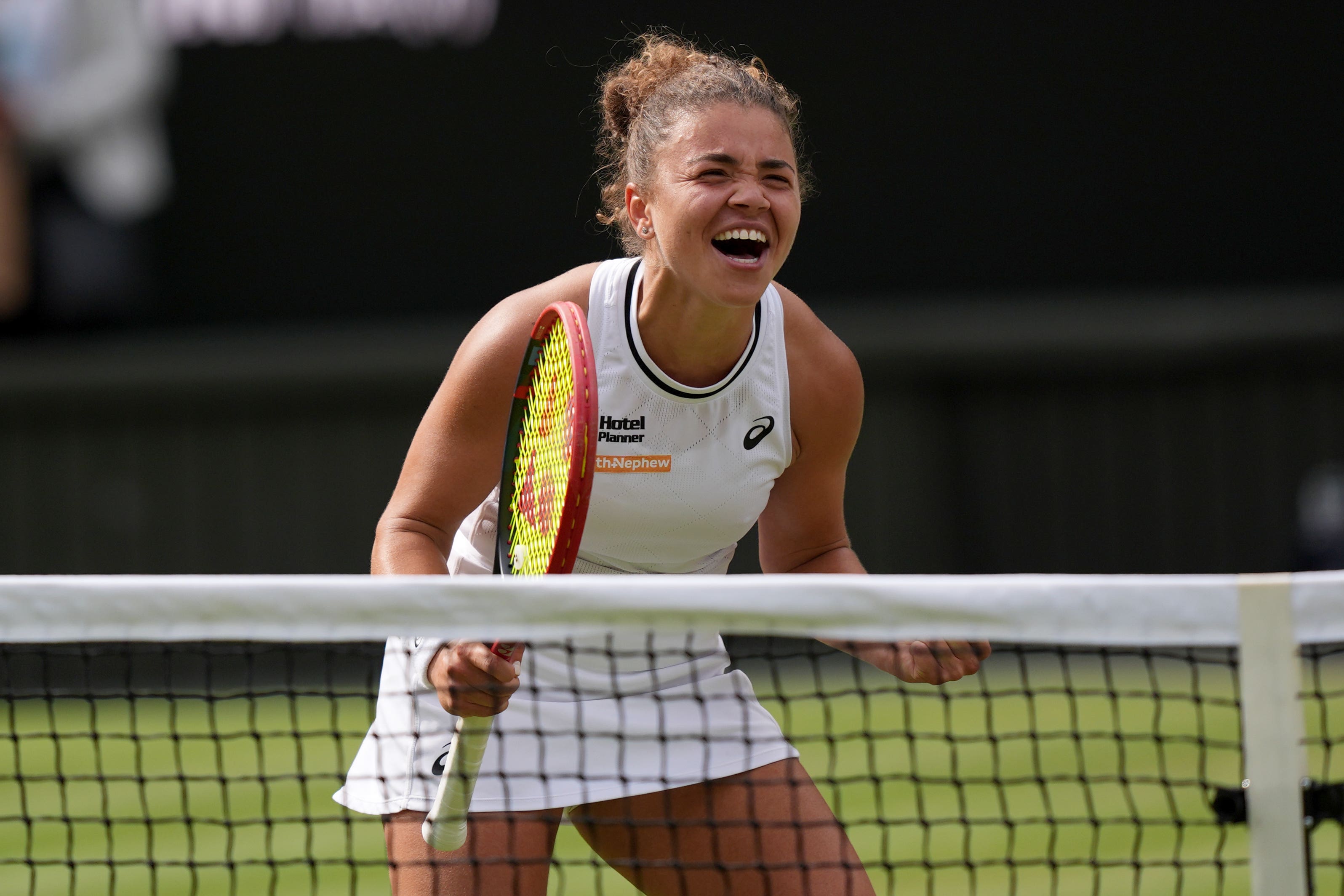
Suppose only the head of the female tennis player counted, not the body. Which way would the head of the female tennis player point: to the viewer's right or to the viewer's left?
to the viewer's right

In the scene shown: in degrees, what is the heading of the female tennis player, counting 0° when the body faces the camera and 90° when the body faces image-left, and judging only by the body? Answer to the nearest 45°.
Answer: approximately 315°
